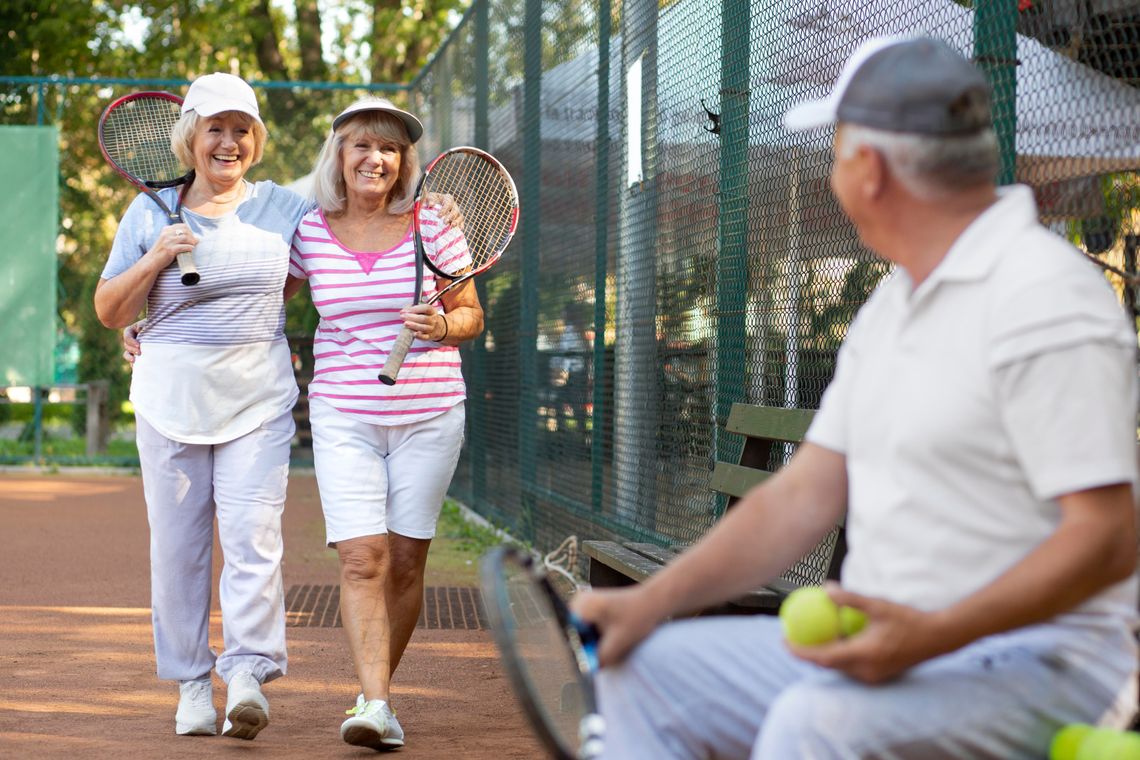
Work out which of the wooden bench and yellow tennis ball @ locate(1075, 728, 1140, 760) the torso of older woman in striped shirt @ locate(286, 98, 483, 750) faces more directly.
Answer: the yellow tennis ball

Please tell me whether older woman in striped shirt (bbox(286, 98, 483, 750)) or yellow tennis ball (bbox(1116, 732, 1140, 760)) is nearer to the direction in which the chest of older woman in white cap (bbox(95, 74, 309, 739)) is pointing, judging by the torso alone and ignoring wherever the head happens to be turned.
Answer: the yellow tennis ball

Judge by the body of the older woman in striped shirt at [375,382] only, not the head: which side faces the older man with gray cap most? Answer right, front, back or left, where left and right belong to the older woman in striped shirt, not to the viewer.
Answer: front

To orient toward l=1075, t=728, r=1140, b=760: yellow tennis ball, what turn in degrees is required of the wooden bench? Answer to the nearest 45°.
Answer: approximately 45° to its left

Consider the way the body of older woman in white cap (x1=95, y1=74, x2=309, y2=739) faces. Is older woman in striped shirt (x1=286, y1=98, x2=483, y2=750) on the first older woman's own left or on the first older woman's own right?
on the first older woman's own left

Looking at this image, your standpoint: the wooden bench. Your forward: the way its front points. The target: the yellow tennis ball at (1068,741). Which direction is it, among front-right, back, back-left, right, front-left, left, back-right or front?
front-left

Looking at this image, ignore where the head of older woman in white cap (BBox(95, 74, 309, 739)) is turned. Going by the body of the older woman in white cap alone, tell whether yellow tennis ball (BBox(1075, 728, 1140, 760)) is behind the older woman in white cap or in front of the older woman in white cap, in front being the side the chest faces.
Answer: in front

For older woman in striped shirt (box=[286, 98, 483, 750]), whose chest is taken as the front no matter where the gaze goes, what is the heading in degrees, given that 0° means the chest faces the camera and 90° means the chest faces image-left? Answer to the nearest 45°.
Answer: approximately 0°

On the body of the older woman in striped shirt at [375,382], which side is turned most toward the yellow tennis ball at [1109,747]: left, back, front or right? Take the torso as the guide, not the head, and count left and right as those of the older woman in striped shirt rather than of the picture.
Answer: front
